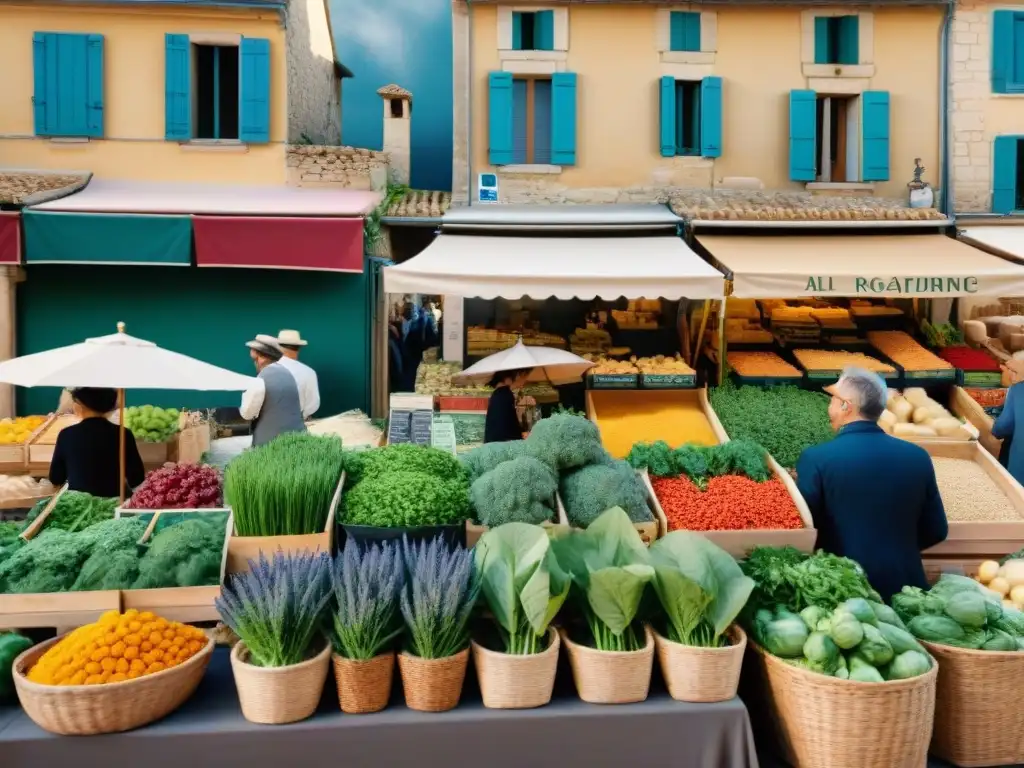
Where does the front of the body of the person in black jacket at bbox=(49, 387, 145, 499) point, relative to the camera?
away from the camera

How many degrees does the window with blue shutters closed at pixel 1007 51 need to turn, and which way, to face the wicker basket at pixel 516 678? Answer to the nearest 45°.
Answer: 0° — it already faces it

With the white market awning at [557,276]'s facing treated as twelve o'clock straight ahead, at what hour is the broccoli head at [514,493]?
The broccoli head is roughly at 12 o'clock from the white market awning.

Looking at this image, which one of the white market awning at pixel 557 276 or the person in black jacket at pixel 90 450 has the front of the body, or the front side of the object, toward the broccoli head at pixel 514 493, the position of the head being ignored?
the white market awning

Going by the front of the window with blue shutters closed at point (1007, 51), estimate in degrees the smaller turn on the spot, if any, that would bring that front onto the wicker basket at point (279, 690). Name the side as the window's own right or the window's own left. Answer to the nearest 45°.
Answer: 0° — it already faces it

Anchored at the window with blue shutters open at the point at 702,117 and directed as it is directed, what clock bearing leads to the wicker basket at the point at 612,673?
The wicker basket is roughly at 12 o'clock from the window with blue shutters open.

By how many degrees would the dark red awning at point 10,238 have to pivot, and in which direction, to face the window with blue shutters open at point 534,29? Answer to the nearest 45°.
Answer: approximately 90° to its left

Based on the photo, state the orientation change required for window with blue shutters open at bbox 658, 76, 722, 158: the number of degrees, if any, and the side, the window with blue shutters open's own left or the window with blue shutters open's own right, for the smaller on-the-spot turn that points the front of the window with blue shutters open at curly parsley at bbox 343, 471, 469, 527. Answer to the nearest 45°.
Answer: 0° — it already faces it
